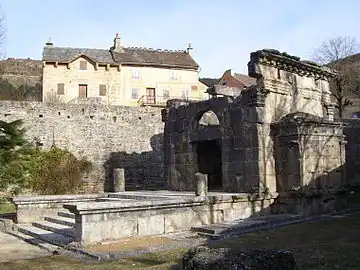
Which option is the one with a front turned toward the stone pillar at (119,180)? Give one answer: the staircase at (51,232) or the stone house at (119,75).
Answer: the stone house

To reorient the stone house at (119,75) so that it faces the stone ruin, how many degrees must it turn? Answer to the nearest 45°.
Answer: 0° — it already faces it

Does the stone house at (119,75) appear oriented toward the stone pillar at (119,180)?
yes

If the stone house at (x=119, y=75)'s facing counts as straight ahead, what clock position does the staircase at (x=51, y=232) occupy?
The staircase is roughly at 12 o'clock from the stone house.

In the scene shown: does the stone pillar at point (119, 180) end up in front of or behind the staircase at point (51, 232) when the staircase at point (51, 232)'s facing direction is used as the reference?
behind

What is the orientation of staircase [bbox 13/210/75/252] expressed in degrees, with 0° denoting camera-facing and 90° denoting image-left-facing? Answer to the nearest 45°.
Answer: approximately 45°

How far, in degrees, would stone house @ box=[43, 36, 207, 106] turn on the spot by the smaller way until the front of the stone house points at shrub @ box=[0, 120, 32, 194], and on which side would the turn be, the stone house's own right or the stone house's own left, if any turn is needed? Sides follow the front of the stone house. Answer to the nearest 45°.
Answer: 0° — it already faces it

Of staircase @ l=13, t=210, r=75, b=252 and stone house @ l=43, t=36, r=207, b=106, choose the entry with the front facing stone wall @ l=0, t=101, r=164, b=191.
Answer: the stone house

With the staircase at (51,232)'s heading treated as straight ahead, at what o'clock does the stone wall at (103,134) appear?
The stone wall is roughly at 5 o'clock from the staircase.

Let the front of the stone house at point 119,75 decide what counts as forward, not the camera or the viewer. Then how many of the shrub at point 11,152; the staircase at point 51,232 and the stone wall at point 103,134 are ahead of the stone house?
3
